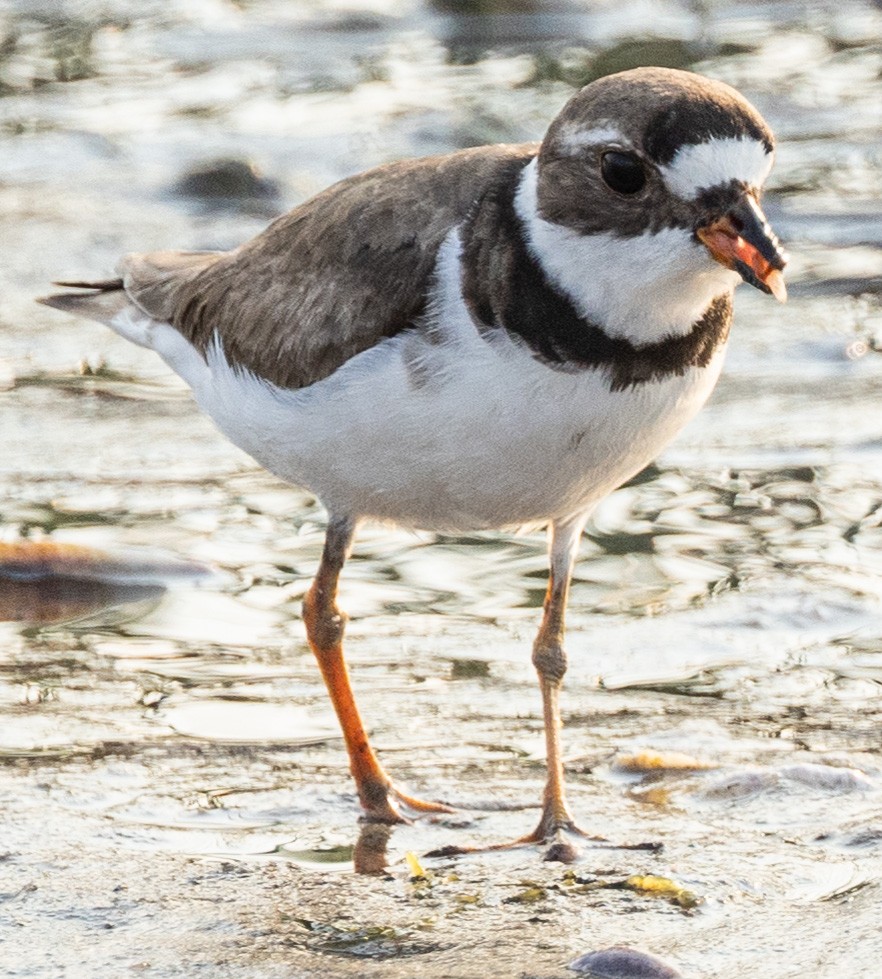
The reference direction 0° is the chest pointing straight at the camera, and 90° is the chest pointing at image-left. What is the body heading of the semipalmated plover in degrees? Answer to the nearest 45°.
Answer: approximately 315°

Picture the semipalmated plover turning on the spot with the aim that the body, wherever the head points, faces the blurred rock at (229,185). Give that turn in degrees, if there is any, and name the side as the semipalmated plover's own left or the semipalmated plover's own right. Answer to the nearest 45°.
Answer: approximately 135° to the semipalmated plover's own left

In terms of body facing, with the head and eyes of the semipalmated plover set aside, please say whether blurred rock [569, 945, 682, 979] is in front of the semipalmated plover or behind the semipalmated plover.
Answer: in front
